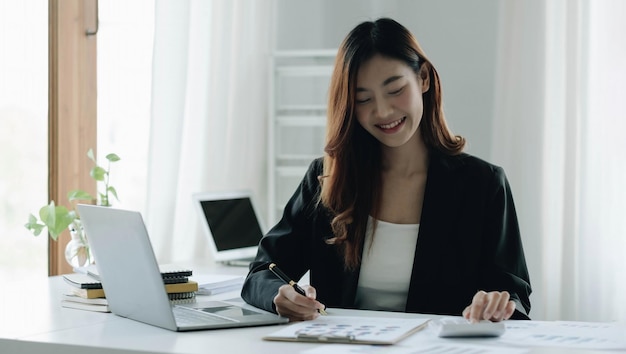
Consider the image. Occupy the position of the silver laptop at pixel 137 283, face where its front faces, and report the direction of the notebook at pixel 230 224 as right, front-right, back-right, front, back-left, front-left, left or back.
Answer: front-left

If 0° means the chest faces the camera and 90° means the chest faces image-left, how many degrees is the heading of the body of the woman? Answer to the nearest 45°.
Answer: approximately 0°

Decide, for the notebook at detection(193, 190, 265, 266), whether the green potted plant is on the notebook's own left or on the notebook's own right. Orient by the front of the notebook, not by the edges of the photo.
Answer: on the notebook's own right

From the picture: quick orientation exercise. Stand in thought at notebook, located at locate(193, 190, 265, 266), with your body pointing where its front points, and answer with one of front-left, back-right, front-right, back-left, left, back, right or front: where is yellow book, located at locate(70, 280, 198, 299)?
front-right

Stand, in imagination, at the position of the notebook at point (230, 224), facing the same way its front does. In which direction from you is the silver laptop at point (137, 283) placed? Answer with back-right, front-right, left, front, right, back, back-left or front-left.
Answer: front-right

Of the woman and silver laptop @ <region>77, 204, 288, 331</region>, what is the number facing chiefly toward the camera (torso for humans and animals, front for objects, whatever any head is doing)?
1

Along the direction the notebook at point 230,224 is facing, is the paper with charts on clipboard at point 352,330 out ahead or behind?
ahead

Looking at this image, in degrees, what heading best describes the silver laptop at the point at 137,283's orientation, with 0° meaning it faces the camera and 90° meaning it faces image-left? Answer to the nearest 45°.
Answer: approximately 225°

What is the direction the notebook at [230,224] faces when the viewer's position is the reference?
facing the viewer and to the right of the viewer
